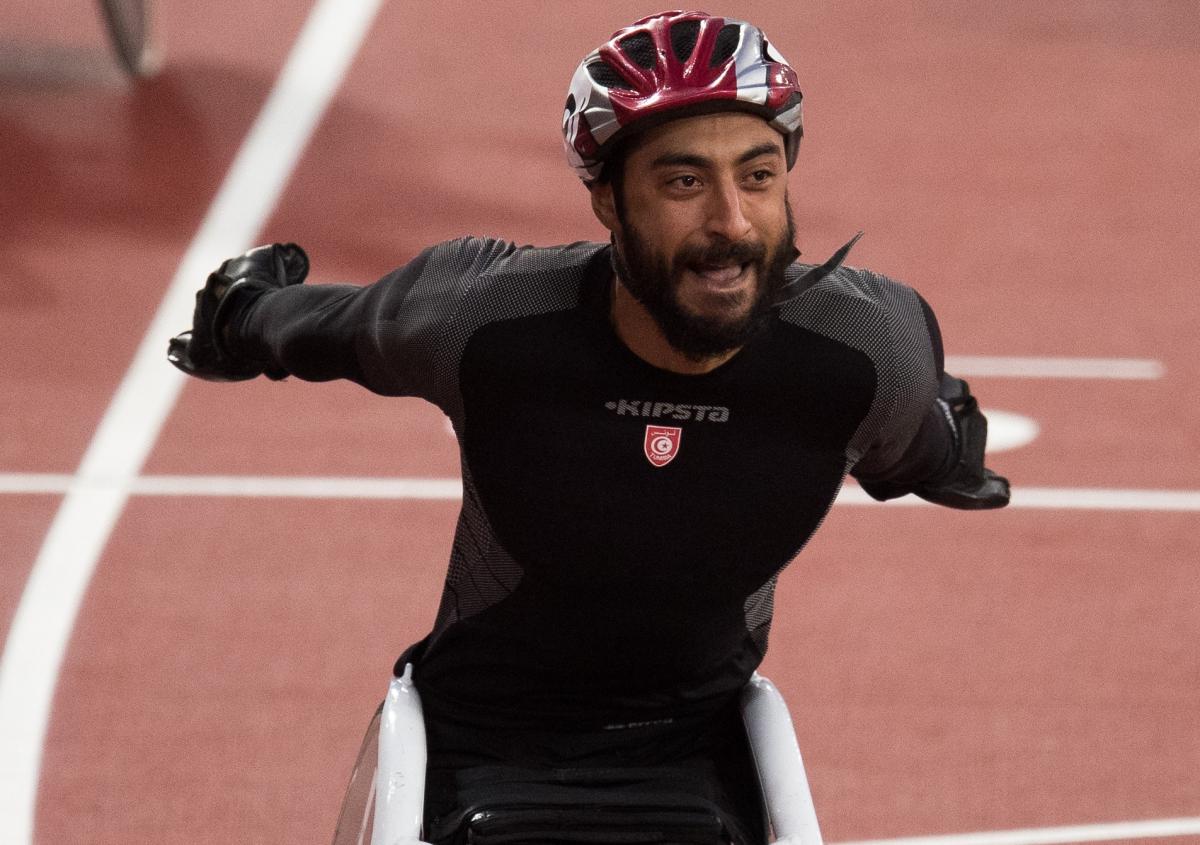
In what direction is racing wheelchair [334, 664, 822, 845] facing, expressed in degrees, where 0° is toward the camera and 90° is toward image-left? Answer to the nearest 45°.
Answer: approximately 0°

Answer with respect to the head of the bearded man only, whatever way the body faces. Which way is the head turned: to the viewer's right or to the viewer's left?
to the viewer's right
